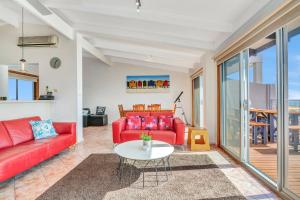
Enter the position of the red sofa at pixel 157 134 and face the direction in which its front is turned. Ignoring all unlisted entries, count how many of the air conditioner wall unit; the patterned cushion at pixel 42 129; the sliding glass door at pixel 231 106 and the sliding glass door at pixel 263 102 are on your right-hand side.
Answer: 2

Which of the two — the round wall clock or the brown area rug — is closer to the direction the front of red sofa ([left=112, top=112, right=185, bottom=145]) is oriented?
the brown area rug

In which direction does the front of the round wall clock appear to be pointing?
toward the camera

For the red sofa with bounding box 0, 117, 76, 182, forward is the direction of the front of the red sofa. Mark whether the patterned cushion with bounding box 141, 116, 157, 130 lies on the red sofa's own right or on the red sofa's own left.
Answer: on the red sofa's own left

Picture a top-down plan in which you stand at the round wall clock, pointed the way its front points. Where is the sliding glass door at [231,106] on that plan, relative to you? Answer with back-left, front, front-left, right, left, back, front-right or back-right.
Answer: front-left

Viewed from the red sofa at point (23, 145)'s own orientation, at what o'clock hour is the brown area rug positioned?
The brown area rug is roughly at 12 o'clock from the red sofa.

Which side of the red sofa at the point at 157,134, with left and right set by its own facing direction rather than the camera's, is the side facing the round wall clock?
right

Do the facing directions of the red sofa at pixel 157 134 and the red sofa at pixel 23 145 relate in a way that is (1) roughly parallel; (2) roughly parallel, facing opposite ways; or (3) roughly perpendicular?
roughly perpendicular

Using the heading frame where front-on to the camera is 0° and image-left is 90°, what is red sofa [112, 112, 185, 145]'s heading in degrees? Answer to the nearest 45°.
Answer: approximately 0°

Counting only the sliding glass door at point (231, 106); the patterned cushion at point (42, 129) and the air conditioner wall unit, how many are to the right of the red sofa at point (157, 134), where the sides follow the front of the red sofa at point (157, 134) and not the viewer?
2

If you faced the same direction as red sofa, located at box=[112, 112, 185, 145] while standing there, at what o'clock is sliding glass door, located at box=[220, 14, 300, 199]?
The sliding glass door is roughly at 10 o'clock from the red sofa.

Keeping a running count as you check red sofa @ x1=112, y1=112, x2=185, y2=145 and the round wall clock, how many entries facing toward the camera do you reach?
2

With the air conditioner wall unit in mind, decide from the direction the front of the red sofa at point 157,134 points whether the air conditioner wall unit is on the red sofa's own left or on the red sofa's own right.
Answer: on the red sofa's own right
